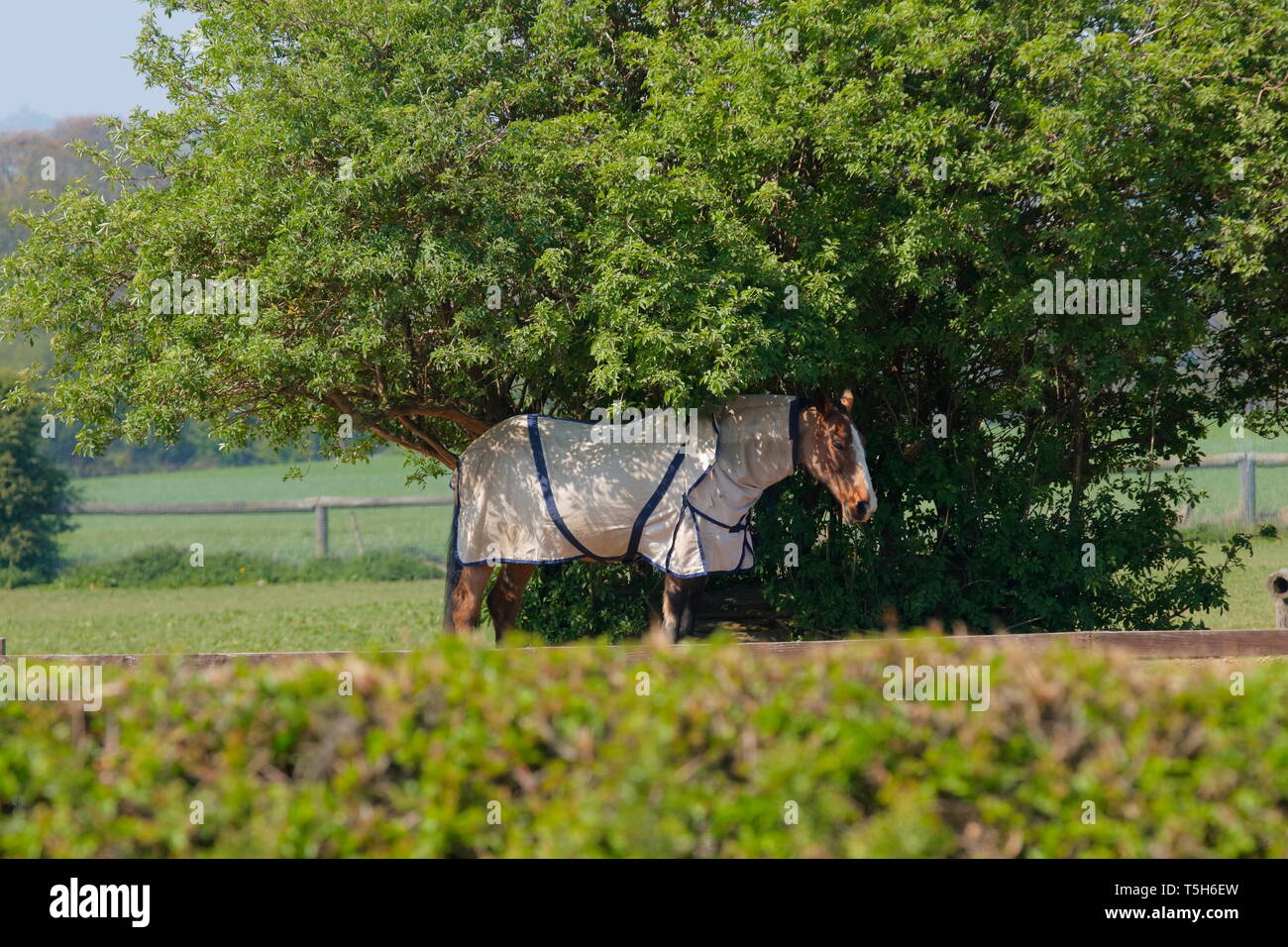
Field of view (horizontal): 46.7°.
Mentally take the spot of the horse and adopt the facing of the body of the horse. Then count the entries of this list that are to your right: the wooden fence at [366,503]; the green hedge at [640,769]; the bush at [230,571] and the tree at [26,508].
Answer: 1

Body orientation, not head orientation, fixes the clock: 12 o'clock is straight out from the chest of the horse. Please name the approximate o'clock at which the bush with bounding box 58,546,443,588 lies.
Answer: The bush is roughly at 8 o'clock from the horse.

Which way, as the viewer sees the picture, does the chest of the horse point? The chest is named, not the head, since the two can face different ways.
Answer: to the viewer's right

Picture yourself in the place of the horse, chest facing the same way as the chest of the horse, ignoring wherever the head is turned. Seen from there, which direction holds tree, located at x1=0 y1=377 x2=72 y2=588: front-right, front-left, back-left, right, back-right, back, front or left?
back-left

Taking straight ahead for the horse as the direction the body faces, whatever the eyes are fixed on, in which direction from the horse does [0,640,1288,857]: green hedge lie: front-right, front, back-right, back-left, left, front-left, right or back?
right

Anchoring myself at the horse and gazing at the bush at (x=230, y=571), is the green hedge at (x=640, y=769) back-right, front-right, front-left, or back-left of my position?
back-left
